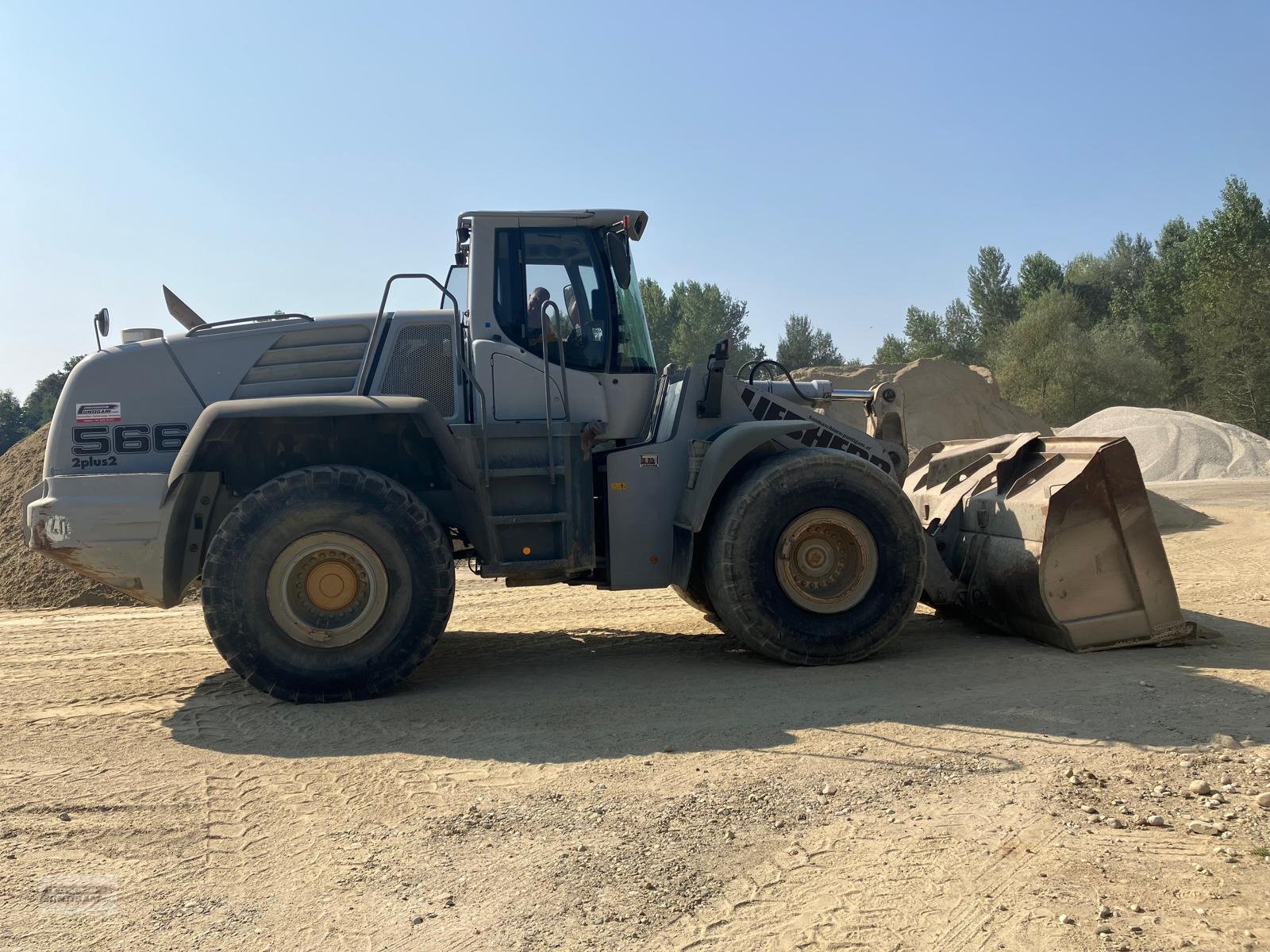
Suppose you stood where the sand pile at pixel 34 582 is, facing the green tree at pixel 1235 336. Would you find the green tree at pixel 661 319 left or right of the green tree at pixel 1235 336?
left

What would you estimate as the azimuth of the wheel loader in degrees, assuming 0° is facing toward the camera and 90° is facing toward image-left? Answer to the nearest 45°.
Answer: approximately 270°

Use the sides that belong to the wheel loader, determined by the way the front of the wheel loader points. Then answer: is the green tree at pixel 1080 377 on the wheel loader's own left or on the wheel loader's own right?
on the wheel loader's own left

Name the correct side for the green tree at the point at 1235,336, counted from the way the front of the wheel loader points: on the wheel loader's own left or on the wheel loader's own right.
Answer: on the wheel loader's own left

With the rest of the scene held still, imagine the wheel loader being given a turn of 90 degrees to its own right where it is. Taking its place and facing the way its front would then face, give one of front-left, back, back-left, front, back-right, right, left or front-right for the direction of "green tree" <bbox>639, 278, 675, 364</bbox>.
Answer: back

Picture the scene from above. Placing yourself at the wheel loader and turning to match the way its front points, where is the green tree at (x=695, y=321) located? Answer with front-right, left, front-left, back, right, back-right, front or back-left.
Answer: left

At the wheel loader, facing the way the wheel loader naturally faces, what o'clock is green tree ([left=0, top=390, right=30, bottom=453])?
The green tree is roughly at 8 o'clock from the wheel loader.

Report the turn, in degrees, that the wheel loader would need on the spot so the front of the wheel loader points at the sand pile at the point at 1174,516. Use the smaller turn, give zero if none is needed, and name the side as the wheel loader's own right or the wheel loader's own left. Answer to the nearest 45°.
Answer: approximately 45° to the wheel loader's own left
